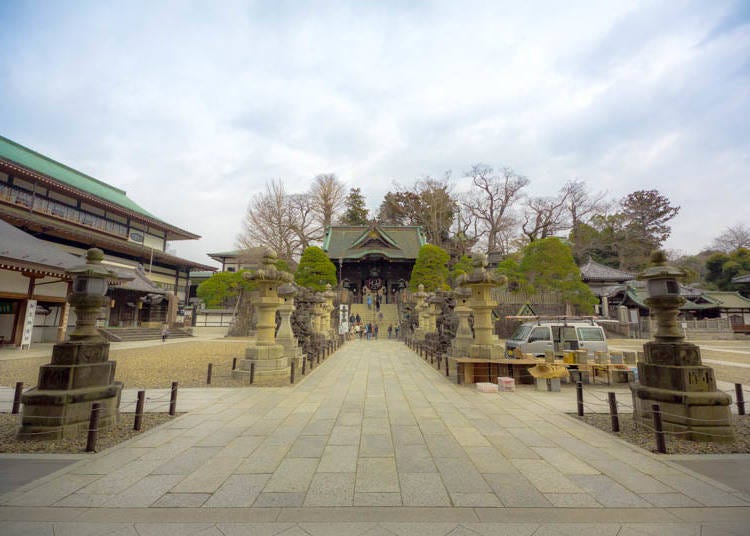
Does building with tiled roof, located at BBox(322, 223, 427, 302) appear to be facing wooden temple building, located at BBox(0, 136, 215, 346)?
no

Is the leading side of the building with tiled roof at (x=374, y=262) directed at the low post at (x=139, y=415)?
yes

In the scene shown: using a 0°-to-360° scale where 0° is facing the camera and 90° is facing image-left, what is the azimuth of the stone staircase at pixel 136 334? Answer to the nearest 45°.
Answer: approximately 315°

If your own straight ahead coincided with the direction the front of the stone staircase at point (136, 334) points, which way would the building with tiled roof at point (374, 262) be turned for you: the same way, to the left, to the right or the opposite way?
to the right

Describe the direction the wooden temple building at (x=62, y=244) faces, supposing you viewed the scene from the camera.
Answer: facing the viewer and to the right of the viewer

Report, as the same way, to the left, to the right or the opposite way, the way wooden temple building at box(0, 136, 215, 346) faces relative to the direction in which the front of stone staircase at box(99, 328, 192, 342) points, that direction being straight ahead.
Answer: the same way

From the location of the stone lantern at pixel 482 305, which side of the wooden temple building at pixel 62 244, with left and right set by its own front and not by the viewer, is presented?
front

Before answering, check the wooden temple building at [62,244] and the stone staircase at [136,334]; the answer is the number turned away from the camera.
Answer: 0

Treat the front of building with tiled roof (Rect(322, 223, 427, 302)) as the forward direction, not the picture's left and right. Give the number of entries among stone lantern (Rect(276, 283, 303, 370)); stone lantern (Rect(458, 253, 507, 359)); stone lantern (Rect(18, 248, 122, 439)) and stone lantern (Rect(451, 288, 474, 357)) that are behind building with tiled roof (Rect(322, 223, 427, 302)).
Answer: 0

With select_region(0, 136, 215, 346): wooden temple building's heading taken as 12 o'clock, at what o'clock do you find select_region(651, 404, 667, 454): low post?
The low post is roughly at 1 o'clock from the wooden temple building.

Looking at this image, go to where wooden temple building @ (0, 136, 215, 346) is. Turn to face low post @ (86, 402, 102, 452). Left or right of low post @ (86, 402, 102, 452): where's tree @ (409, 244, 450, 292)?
left

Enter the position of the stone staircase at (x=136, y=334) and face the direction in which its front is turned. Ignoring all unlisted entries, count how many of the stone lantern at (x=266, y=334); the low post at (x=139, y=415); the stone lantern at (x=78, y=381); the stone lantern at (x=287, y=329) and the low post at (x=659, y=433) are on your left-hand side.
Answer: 0

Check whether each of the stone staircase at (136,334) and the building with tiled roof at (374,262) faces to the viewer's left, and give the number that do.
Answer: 0

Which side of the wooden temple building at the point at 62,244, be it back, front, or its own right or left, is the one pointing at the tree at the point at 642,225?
front

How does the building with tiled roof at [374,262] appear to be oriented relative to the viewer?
toward the camera

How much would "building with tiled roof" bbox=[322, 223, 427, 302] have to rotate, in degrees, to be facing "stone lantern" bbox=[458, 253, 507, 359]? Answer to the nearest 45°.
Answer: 0° — it already faces it
